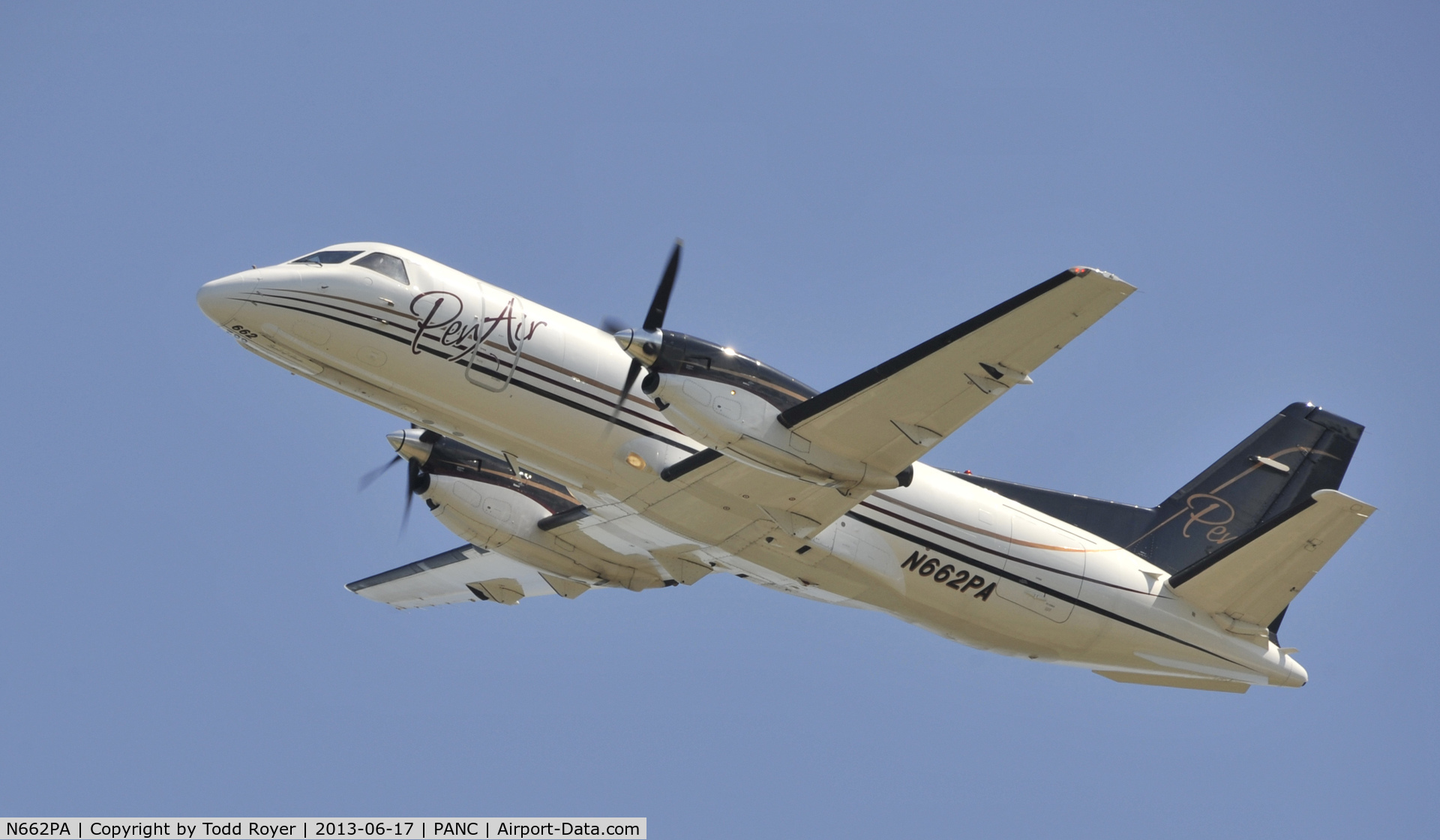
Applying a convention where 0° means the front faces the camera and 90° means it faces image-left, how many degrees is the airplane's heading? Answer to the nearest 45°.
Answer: approximately 45°
